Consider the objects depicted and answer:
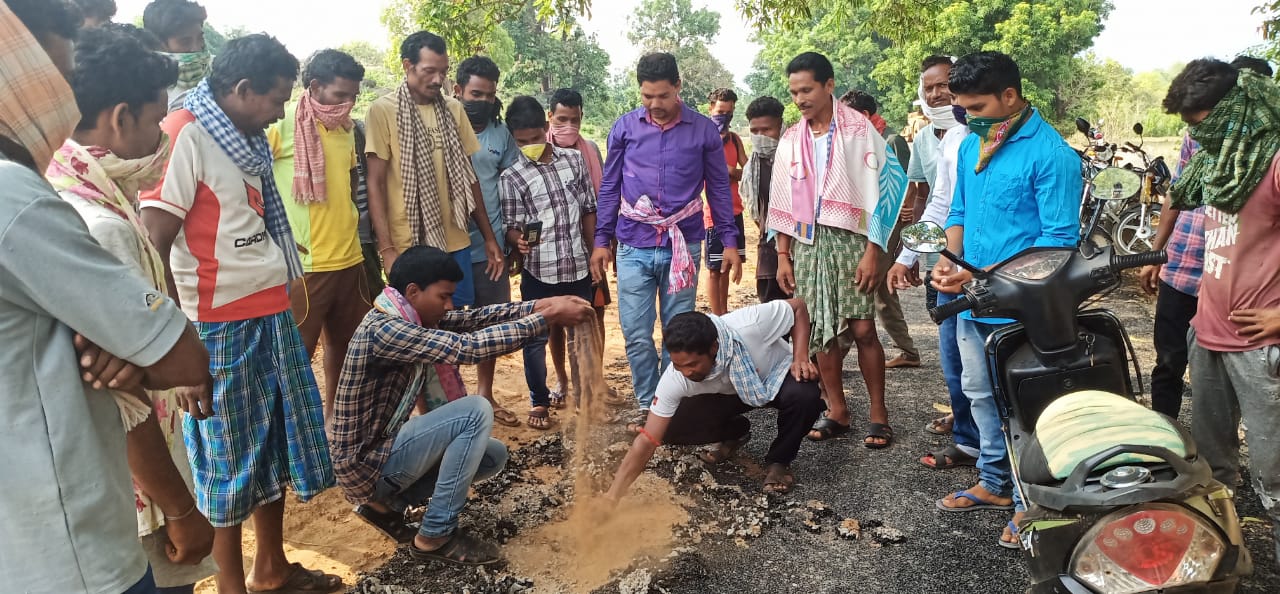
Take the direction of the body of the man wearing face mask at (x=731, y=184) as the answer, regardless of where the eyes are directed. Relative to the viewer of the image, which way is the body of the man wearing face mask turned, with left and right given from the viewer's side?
facing the viewer

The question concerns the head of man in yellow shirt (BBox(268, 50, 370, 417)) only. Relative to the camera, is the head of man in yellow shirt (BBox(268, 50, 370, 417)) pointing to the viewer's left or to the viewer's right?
to the viewer's right

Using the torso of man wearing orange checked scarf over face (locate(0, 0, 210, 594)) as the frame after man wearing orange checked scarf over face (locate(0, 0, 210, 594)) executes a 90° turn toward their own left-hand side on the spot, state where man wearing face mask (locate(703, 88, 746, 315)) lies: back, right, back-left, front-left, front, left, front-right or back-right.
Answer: front-right

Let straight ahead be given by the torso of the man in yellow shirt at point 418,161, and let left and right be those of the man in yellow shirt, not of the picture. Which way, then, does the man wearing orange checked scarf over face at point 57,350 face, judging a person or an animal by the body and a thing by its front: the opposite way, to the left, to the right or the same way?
to the left

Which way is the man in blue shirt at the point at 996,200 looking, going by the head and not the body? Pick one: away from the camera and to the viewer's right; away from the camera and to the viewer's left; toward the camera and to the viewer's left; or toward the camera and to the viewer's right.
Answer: toward the camera and to the viewer's left

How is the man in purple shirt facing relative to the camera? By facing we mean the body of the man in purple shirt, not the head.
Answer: toward the camera

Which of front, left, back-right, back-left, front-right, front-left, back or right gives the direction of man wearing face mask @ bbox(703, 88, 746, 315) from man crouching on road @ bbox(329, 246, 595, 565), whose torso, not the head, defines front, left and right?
front-left

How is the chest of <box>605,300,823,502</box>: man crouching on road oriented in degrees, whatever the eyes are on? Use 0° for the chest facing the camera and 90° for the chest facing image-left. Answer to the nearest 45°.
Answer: approximately 45°

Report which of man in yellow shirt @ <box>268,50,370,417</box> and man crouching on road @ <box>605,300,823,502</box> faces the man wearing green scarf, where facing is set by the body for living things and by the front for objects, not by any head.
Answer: the man in yellow shirt

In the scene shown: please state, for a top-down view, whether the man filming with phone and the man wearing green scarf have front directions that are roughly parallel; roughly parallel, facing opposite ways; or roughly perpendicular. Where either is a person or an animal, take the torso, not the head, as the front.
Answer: roughly perpendicular

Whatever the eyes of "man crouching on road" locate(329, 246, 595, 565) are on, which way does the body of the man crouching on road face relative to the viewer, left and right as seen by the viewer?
facing to the right of the viewer

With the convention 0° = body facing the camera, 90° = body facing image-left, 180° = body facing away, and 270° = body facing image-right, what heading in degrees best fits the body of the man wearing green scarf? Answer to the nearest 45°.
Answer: approximately 45°

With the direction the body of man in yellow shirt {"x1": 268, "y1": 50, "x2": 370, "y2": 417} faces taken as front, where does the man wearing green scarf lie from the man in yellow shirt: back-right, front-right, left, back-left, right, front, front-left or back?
front

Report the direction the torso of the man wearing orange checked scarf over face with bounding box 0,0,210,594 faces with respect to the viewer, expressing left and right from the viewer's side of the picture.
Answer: facing to the right of the viewer

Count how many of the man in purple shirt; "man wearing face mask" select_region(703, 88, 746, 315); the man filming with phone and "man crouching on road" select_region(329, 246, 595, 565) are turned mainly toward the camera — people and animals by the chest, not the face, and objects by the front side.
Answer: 3

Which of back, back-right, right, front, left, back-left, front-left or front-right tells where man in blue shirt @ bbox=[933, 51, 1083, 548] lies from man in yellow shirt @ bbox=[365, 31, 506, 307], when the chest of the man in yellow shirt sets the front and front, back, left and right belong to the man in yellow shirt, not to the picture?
front

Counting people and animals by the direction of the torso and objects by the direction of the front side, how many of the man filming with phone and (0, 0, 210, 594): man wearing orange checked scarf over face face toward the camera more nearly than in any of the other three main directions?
1

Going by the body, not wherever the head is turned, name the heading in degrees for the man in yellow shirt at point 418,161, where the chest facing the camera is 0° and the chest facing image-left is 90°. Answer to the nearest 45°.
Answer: approximately 315°

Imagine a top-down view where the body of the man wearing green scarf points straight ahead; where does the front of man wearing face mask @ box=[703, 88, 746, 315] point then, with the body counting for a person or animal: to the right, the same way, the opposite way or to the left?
to the left
